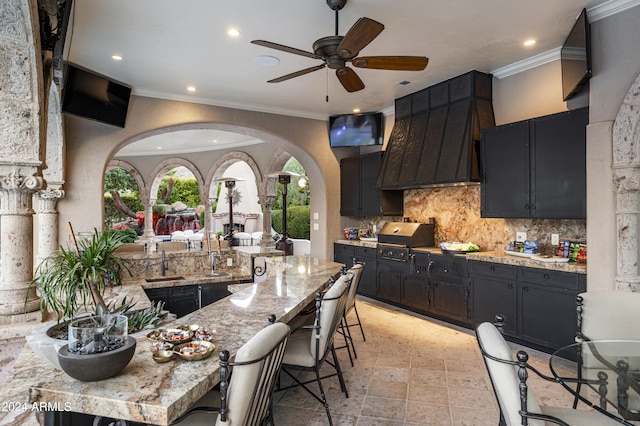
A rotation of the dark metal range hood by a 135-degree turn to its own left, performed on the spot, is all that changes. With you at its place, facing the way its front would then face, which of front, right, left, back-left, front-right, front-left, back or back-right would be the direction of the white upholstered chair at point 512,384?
right

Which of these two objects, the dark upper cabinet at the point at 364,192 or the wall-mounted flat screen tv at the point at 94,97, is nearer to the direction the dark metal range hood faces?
the wall-mounted flat screen tv

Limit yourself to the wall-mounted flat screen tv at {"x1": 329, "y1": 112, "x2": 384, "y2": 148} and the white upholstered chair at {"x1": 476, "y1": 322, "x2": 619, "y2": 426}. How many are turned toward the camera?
1

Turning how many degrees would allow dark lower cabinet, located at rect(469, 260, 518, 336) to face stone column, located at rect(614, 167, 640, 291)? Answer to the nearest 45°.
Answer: approximately 90° to its left

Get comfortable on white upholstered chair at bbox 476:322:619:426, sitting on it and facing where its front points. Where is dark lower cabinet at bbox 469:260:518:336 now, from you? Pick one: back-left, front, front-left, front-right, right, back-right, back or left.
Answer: left

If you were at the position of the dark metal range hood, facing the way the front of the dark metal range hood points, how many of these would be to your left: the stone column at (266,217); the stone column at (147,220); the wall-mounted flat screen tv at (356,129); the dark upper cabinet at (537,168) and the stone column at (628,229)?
2

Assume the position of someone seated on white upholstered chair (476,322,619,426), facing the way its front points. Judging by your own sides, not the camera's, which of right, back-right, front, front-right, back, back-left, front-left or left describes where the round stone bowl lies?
back-right

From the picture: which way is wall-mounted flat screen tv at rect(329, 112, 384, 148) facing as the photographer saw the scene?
facing the viewer

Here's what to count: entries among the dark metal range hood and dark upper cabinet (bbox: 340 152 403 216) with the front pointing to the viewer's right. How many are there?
0

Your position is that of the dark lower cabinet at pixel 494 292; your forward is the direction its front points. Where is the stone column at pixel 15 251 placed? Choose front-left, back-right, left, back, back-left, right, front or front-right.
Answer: front

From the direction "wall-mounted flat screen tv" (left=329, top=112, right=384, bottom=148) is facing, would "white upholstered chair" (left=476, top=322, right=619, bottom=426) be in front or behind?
in front

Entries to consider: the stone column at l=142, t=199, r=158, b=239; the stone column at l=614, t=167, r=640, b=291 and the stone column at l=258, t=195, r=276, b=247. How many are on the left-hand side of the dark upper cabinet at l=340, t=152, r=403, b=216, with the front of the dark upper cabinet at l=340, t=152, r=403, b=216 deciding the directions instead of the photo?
1

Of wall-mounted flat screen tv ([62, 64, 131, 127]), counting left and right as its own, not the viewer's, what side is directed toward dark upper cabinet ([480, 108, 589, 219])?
front

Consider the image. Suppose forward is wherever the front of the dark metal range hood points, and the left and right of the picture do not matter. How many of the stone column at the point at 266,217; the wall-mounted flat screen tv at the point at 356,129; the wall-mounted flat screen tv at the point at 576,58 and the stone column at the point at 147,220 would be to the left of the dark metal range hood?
1

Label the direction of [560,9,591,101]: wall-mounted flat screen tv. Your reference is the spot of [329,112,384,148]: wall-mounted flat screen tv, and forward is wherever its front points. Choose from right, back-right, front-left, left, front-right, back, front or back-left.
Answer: front-left

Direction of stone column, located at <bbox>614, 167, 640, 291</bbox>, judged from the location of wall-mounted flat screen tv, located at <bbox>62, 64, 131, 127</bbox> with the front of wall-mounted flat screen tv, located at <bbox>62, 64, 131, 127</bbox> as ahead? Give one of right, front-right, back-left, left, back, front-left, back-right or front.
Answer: front

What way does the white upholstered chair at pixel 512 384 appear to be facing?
to the viewer's right

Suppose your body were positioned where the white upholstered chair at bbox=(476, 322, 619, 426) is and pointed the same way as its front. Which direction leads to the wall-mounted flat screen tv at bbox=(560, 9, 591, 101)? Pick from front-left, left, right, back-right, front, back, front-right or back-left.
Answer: left

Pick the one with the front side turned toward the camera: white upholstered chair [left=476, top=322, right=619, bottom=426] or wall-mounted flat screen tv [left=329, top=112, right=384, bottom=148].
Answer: the wall-mounted flat screen tv
